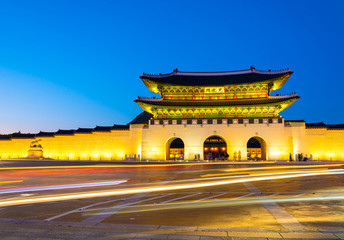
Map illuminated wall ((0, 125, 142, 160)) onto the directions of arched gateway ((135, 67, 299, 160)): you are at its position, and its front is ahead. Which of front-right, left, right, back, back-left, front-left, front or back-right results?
right

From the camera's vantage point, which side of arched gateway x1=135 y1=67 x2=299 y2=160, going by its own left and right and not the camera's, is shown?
front
